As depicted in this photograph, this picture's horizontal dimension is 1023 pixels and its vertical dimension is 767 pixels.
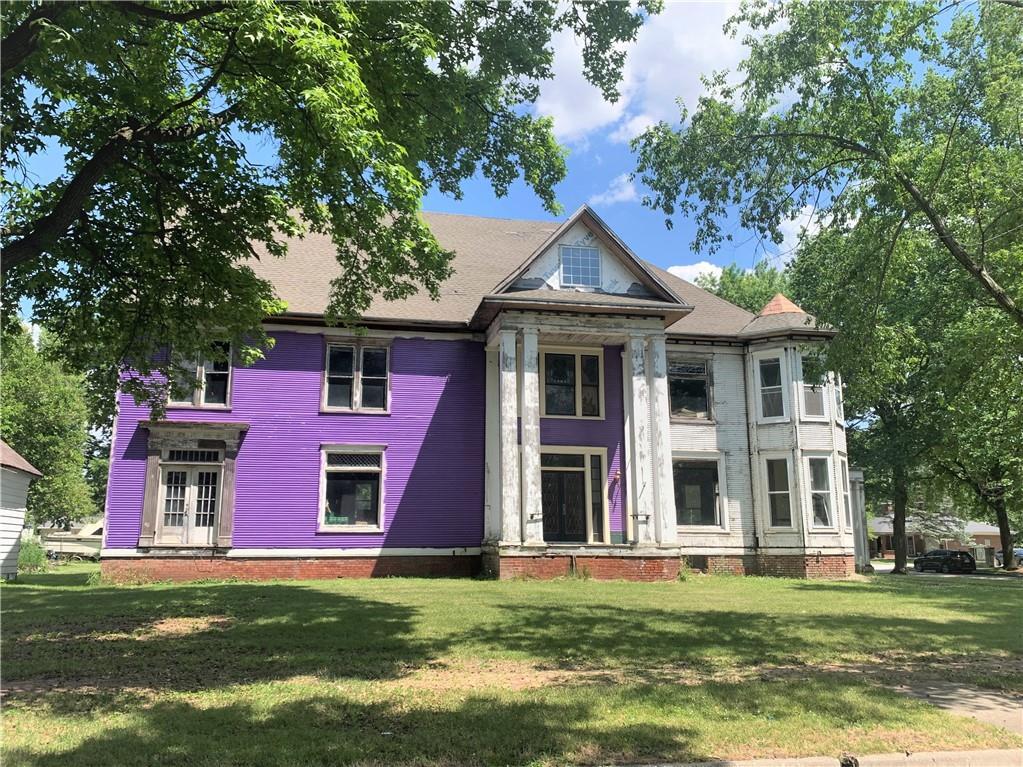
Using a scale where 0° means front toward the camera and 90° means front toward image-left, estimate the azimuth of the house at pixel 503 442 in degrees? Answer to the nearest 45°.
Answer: approximately 0°

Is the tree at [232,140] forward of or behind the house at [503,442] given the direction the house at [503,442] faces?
forward

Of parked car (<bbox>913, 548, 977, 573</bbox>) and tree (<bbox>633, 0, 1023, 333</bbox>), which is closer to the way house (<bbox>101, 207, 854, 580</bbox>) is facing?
the tree

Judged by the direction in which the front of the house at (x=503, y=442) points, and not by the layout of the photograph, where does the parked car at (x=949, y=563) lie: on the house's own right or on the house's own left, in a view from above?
on the house's own left

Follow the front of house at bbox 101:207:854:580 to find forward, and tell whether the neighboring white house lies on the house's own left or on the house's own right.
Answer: on the house's own right

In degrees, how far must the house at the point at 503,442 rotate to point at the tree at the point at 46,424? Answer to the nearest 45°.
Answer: approximately 135° to its right

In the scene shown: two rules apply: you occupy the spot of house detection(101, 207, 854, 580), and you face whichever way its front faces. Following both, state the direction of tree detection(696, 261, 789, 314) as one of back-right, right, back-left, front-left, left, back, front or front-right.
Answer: back-left

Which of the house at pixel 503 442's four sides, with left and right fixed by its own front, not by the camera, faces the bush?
right

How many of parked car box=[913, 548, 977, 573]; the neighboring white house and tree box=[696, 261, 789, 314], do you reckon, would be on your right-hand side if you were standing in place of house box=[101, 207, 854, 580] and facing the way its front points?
1

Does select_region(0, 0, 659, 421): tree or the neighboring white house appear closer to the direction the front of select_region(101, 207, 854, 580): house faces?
the tree

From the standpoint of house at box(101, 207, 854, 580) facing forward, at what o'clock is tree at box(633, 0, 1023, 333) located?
The tree is roughly at 11 o'clock from the house.

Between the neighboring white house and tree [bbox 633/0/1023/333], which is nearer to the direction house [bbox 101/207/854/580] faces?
the tree
